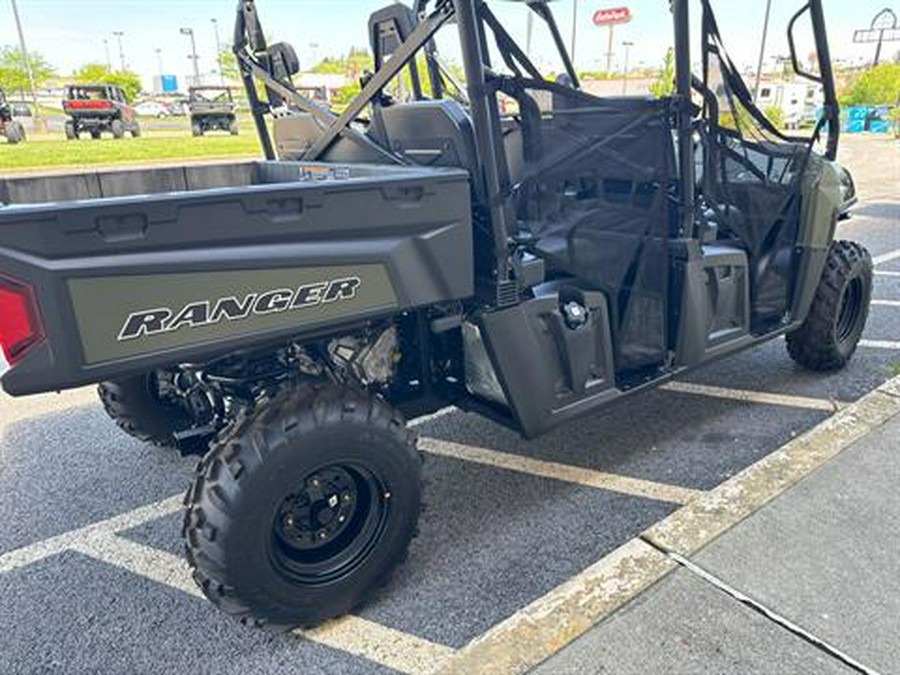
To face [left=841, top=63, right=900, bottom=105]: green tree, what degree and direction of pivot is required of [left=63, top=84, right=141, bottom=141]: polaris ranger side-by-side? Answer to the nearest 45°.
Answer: approximately 45° to its right

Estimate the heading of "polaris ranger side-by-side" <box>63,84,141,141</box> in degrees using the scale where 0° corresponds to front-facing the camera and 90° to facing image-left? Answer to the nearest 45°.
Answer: approximately 225°

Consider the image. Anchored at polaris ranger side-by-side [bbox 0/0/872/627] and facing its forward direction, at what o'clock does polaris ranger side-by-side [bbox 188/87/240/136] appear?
polaris ranger side-by-side [bbox 188/87/240/136] is roughly at 10 o'clock from polaris ranger side-by-side [bbox 0/0/872/627].

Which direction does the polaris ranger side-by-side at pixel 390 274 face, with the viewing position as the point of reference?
facing away from the viewer and to the right of the viewer

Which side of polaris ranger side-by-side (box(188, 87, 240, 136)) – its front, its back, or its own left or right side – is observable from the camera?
back

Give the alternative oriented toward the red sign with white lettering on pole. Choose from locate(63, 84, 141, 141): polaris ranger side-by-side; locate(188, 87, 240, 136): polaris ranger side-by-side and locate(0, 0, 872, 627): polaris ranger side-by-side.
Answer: locate(0, 0, 872, 627): polaris ranger side-by-side

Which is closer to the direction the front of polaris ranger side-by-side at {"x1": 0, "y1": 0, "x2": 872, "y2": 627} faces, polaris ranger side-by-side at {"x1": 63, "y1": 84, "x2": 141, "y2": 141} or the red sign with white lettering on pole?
the red sign with white lettering on pole

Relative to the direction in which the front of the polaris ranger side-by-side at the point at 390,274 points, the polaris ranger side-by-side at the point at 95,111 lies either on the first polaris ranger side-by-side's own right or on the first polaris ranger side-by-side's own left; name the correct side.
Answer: on the first polaris ranger side-by-side's own left

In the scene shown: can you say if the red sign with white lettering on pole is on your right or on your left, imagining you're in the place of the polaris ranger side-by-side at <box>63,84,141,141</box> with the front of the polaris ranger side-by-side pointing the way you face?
on your right
